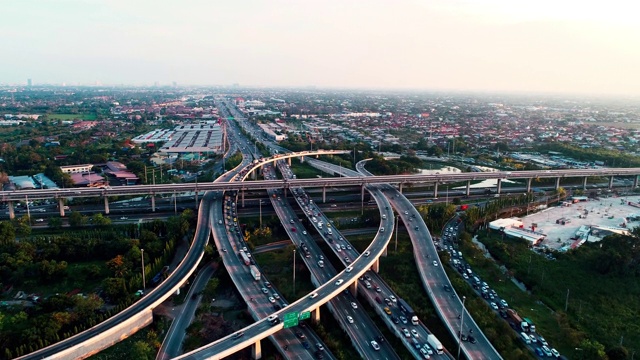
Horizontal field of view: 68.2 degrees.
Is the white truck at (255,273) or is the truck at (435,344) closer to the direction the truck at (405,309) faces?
the truck

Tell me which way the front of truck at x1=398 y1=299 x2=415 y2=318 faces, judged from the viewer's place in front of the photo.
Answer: facing the viewer and to the right of the viewer

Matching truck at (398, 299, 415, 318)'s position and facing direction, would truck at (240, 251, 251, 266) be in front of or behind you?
behind

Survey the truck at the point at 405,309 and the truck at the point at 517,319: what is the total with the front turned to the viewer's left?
0

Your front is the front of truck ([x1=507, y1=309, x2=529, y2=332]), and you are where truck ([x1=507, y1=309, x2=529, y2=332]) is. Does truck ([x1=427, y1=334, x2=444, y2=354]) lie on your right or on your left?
on your right

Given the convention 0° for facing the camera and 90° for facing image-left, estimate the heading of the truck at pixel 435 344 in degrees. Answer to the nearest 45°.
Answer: approximately 315°

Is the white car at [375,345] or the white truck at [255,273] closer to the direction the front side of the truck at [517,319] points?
the white car

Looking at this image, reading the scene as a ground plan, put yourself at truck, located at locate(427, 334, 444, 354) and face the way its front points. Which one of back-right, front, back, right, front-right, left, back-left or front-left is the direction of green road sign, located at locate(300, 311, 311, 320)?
back-right

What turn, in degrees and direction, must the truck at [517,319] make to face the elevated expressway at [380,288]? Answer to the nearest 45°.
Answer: approximately 135° to its right

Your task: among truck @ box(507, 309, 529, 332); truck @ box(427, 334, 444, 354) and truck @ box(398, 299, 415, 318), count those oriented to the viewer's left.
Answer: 0

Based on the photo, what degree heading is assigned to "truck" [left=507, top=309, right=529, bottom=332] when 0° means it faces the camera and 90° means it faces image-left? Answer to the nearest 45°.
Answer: approximately 315°

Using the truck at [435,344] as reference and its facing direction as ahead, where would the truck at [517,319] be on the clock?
the truck at [517,319] is roughly at 9 o'clock from the truck at [435,344].

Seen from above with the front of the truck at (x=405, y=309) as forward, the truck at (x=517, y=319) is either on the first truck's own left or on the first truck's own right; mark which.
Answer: on the first truck's own left

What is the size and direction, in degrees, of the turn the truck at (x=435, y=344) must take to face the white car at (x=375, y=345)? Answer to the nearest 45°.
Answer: approximately 135° to its right

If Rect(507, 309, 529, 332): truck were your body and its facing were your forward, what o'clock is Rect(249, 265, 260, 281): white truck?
The white truck is roughly at 4 o'clock from the truck.

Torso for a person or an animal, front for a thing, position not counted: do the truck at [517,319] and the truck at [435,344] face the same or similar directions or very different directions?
same or similar directions
